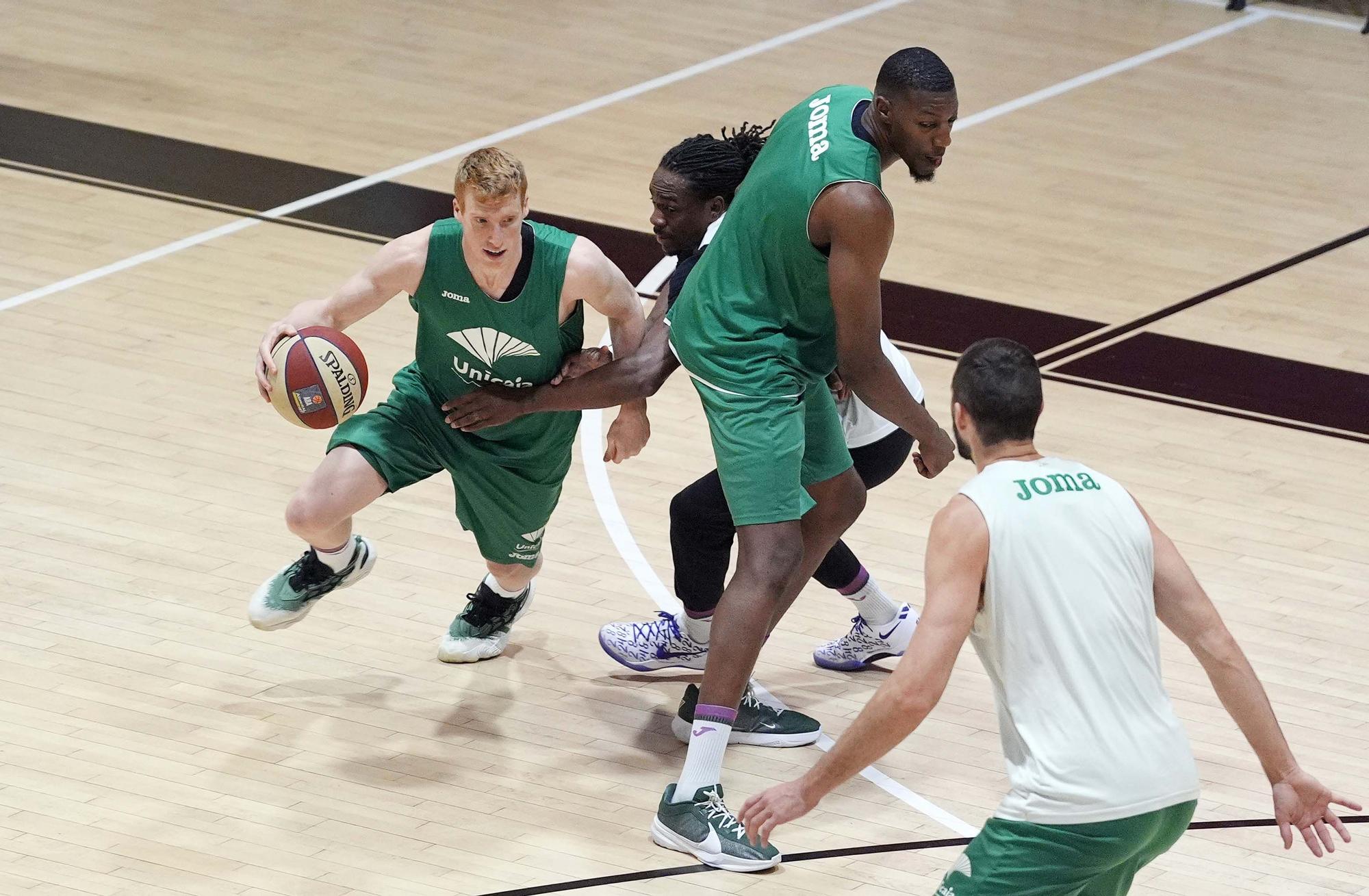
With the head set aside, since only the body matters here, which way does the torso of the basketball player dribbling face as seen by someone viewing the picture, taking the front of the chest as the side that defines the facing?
toward the camera

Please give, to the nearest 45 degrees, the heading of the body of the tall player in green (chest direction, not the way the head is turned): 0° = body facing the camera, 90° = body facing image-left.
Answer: approximately 270°

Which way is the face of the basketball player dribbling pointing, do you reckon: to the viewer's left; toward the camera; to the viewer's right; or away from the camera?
toward the camera

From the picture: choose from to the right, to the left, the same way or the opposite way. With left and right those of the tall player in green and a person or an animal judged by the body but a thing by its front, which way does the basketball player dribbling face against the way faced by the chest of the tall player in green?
to the right

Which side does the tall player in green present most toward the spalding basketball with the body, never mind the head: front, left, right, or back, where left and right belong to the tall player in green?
back

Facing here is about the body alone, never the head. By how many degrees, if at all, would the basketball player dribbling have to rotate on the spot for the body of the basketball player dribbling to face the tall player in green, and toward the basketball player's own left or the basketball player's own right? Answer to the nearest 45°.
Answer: approximately 45° to the basketball player's own left

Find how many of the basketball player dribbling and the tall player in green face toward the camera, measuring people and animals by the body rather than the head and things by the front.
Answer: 1

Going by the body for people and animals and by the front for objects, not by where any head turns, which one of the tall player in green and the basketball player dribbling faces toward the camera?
the basketball player dribbling
